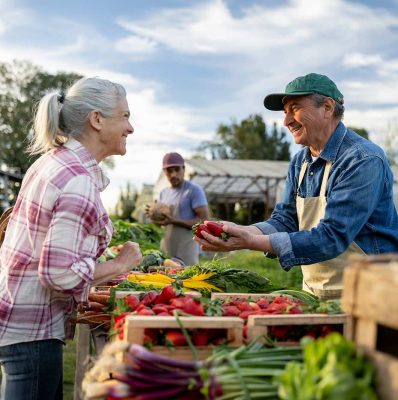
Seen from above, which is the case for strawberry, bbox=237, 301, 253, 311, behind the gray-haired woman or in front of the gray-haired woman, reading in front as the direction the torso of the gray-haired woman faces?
in front

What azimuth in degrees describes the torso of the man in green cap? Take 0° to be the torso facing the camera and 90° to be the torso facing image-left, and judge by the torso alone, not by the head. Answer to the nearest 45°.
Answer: approximately 45°

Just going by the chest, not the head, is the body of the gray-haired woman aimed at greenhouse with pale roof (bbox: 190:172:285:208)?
no

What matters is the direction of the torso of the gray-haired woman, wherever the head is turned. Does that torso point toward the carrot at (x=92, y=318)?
yes

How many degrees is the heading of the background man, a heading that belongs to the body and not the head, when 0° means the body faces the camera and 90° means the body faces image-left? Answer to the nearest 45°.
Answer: approximately 45°

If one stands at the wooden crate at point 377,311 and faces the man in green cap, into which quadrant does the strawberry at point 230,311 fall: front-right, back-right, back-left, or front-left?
front-left

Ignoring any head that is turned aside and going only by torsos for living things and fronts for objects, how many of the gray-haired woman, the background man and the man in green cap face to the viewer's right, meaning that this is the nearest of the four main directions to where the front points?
1

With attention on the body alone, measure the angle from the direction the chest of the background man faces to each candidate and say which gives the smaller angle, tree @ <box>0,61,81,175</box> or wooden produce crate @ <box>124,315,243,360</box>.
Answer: the wooden produce crate

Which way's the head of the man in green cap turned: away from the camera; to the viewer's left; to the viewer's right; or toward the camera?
to the viewer's left

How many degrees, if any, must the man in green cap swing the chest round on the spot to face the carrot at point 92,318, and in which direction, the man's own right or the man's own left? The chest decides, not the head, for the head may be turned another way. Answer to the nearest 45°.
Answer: approximately 45° to the man's own right

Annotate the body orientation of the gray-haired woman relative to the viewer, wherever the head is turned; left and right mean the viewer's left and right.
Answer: facing to the right of the viewer

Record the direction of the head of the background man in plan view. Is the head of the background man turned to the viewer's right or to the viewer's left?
to the viewer's left

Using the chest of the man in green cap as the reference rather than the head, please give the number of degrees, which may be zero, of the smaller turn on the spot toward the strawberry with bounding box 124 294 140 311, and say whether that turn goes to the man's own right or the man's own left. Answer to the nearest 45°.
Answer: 0° — they already face it

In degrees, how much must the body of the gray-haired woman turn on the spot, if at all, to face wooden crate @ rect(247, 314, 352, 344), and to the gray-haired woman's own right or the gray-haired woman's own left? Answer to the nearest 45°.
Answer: approximately 45° to the gray-haired woman's own right

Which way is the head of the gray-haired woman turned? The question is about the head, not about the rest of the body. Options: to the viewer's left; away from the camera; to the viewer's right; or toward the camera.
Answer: to the viewer's right
